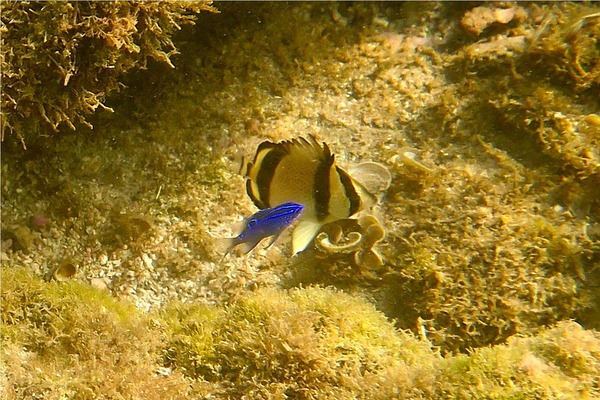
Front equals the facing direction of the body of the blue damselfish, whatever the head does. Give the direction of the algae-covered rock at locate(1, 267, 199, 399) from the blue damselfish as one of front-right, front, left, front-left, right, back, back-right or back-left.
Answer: back

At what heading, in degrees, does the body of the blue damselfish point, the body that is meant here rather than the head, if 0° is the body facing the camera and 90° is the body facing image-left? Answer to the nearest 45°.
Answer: approximately 270°

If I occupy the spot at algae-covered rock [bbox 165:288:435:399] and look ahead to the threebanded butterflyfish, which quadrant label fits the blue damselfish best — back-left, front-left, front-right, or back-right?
front-left
